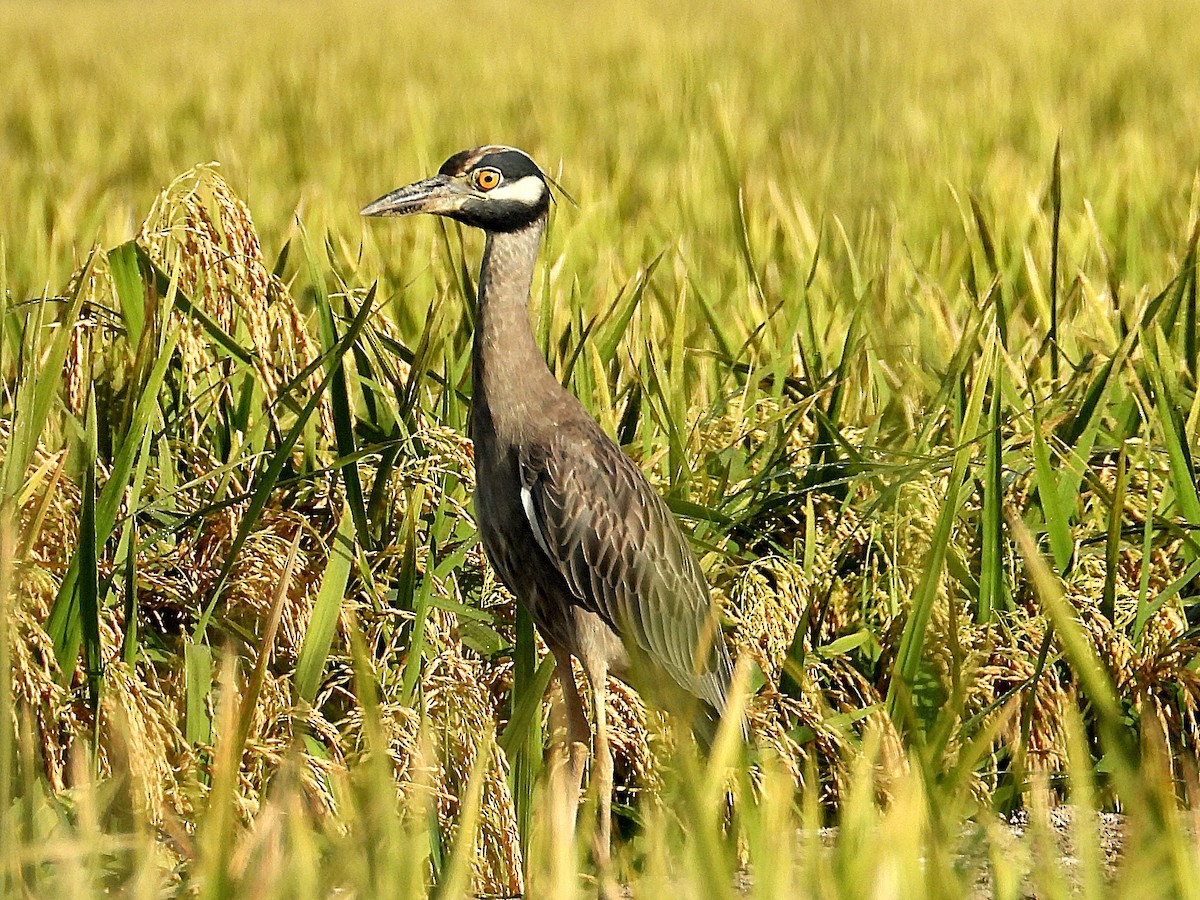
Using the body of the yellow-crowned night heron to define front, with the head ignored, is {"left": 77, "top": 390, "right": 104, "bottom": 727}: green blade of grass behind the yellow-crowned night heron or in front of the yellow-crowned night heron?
in front

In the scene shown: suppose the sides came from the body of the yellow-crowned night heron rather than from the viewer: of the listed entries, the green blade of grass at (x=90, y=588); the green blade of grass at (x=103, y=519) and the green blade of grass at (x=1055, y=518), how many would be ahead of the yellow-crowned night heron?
2

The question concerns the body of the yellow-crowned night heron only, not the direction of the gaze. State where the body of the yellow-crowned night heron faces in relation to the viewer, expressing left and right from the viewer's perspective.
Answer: facing to the left of the viewer

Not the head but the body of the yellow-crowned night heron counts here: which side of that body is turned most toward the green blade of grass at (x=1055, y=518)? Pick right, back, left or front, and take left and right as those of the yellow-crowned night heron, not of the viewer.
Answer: back

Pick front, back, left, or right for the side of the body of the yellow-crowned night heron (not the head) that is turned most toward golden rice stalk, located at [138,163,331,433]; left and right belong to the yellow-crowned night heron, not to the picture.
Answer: front

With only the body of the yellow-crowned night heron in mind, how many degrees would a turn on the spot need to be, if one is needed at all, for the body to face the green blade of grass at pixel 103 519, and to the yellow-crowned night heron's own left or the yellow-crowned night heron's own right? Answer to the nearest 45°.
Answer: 0° — it already faces it
